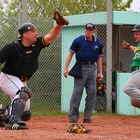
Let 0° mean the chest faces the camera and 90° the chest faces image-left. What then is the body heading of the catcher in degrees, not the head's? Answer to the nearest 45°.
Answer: approximately 315°

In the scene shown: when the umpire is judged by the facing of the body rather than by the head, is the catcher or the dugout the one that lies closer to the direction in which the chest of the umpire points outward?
the catcher

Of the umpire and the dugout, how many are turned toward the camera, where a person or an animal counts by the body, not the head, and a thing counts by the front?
2

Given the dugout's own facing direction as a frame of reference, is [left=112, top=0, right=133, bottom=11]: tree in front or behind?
behind

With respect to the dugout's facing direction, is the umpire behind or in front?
in front

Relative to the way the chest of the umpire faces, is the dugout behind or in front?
behind

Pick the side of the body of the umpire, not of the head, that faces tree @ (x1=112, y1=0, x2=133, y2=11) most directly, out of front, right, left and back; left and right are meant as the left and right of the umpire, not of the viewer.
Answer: back

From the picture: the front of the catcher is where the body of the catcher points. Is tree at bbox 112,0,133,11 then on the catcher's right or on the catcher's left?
on the catcher's left
